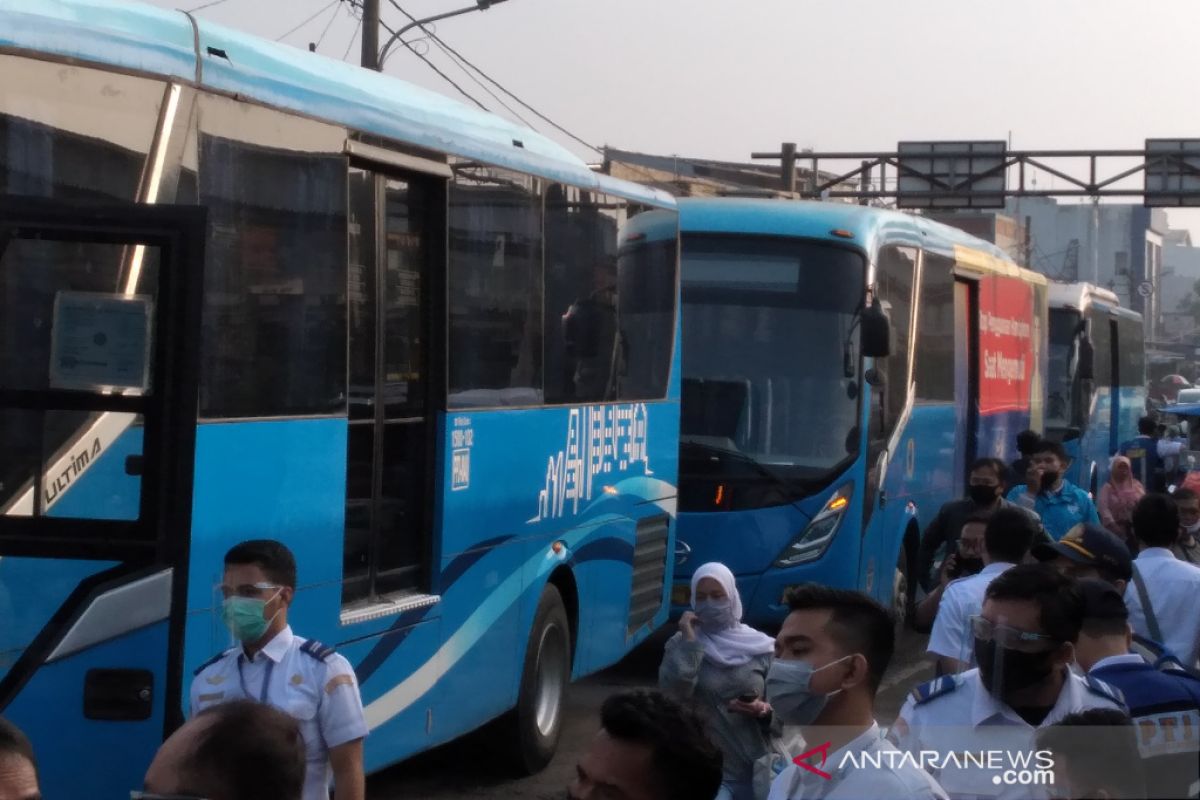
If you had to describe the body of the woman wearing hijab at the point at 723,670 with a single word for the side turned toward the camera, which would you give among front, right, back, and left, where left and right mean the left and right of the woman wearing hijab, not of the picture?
front

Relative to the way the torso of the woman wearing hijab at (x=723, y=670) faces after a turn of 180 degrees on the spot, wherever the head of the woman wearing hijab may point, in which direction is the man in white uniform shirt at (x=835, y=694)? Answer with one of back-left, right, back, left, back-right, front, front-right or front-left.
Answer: back

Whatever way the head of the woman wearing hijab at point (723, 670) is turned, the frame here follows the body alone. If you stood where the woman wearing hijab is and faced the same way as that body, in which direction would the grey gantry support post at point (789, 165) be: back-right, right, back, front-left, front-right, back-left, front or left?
back

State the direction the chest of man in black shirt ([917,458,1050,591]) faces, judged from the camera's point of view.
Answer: toward the camera

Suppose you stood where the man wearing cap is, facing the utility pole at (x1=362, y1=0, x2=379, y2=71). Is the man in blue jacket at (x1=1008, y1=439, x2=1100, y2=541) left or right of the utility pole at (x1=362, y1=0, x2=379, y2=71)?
right

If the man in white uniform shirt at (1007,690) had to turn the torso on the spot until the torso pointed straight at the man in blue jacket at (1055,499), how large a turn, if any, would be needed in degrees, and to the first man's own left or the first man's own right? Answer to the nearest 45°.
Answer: approximately 135° to the first man's own right

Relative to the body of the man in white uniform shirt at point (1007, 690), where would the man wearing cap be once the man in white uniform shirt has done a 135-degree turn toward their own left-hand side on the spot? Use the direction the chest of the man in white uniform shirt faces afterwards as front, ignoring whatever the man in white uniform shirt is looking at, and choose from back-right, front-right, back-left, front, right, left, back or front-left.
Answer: left

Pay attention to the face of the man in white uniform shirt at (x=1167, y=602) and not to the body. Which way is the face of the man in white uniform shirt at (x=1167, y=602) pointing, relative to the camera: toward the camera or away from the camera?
away from the camera

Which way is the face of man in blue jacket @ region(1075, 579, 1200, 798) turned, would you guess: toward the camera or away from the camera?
away from the camera

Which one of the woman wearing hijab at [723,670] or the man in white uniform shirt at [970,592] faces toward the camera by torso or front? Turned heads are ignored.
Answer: the woman wearing hijab

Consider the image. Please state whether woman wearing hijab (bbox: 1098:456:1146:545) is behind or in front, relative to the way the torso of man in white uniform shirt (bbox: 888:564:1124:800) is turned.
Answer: behind

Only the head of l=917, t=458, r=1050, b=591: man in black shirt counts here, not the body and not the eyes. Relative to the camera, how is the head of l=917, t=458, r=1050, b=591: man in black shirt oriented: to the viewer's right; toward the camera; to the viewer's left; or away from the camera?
toward the camera

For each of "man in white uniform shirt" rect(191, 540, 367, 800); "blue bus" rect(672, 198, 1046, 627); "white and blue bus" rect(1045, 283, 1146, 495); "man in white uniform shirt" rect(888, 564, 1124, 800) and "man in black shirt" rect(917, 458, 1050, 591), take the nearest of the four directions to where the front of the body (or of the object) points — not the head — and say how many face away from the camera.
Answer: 0
